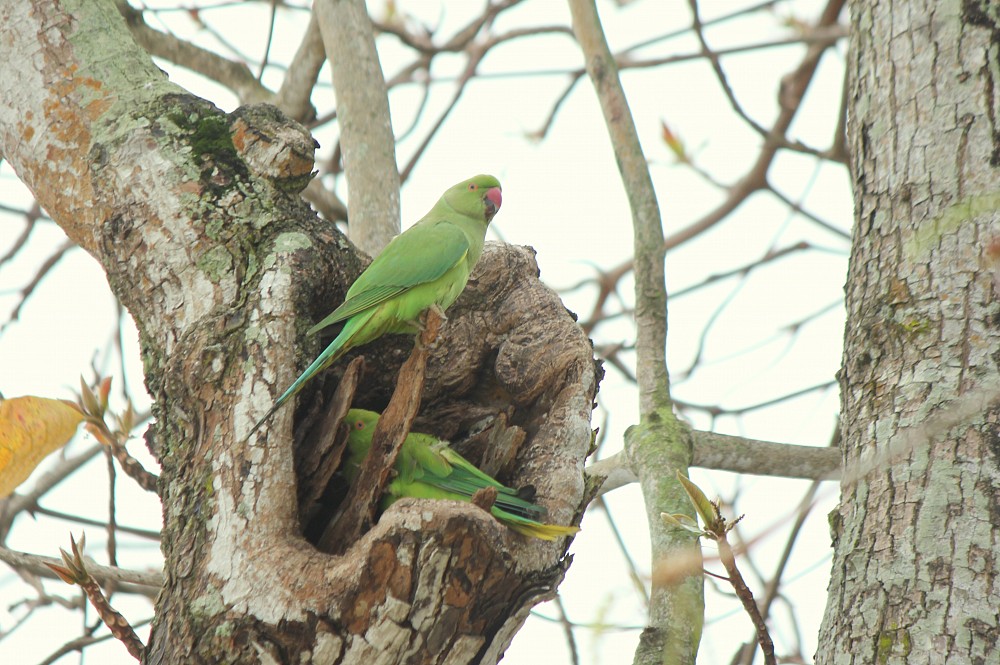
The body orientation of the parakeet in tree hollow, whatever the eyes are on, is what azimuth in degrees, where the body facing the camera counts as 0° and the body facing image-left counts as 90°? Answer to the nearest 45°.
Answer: approximately 90°

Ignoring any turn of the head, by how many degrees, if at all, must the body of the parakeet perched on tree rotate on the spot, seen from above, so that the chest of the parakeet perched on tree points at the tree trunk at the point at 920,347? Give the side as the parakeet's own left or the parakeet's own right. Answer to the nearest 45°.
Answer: approximately 45° to the parakeet's own right

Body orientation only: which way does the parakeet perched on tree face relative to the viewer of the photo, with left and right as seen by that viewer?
facing to the right of the viewer

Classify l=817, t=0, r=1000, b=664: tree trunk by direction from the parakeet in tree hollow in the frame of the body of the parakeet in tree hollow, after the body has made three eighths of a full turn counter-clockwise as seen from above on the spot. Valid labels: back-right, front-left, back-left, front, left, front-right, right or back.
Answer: front

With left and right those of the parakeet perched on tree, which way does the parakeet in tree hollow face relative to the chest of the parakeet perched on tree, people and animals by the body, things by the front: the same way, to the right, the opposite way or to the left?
the opposite way

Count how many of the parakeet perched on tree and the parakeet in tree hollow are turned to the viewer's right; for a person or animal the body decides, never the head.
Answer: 1
